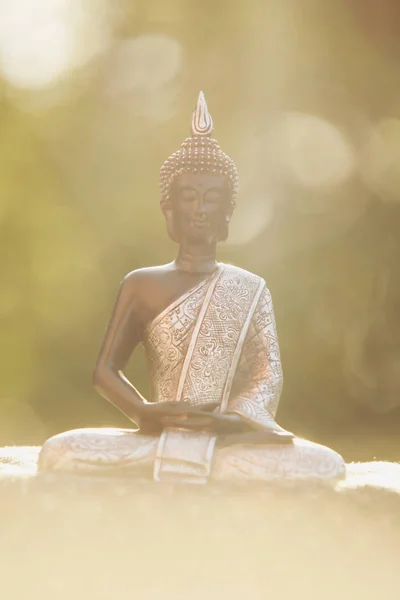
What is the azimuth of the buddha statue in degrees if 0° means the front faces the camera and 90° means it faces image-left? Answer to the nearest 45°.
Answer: approximately 0°
